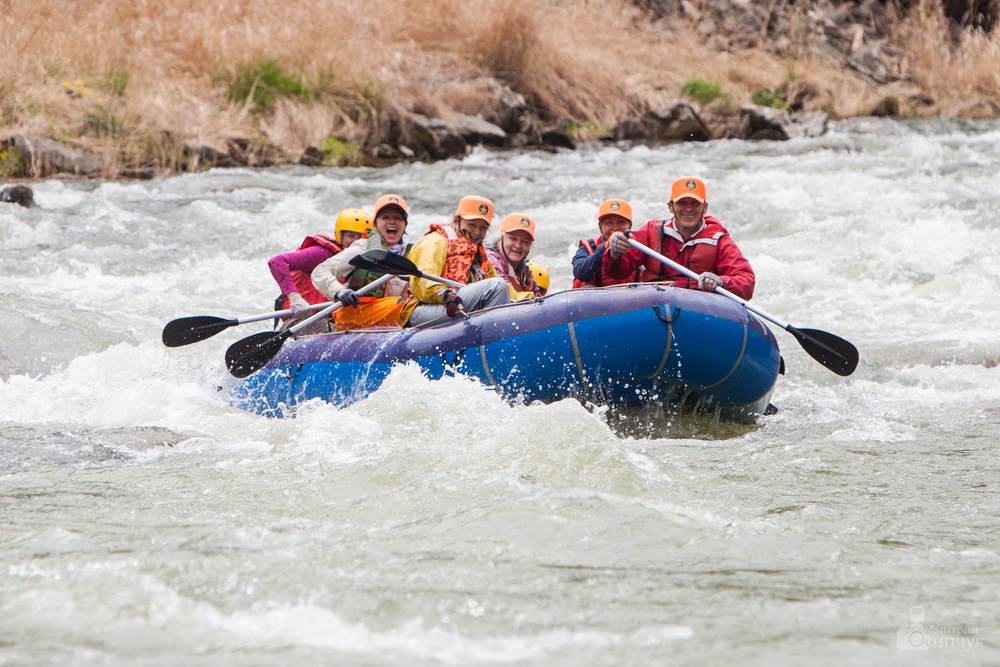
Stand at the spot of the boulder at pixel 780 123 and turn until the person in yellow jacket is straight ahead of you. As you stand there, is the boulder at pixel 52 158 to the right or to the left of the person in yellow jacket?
right

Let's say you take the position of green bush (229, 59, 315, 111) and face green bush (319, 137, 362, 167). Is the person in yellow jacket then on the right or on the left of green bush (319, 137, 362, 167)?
right

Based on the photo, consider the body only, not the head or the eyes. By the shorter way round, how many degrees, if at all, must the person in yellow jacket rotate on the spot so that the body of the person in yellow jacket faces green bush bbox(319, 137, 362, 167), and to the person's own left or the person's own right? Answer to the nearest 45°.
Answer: approximately 135° to the person's own left

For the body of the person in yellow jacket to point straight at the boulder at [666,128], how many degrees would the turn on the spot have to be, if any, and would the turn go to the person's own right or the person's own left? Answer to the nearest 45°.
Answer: approximately 135° to the person's own left

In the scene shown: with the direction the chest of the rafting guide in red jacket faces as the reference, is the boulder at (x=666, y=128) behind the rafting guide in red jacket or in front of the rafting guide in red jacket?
behind

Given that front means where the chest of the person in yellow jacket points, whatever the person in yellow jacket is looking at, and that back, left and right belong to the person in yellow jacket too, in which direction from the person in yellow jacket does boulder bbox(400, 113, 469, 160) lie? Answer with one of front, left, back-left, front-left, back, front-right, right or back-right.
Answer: back-left

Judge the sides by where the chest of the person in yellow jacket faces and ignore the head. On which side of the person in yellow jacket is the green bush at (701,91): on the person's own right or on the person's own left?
on the person's own left

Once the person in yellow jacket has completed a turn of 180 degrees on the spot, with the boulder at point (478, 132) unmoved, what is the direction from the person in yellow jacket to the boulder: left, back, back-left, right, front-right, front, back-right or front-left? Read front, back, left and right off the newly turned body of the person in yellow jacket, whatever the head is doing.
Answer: front-right
